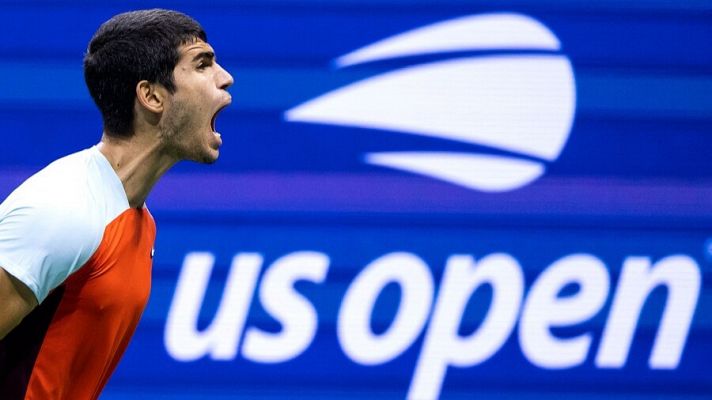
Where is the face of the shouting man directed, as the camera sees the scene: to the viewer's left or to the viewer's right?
to the viewer's right

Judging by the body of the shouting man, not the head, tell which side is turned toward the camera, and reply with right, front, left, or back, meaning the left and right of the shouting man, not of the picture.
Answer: right
